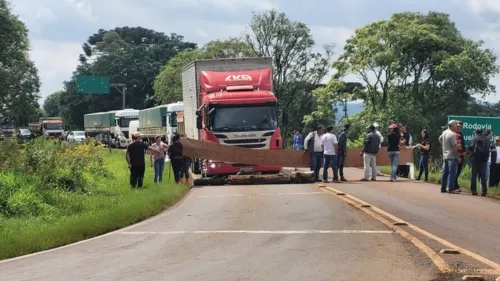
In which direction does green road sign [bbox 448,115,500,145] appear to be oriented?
toward the camera

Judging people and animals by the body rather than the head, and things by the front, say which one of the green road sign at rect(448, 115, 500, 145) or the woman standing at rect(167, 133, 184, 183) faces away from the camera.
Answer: the woman standing

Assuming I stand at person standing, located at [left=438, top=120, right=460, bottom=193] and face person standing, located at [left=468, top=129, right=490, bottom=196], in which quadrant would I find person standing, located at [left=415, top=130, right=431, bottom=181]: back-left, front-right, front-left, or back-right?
back-left

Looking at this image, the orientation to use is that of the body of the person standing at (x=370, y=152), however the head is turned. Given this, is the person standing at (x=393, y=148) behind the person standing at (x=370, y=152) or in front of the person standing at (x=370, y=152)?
behind

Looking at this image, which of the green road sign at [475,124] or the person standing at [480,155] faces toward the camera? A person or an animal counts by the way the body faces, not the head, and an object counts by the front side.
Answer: the green road sign

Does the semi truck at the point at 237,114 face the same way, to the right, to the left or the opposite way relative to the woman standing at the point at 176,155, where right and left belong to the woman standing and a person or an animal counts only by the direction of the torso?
the opposite way

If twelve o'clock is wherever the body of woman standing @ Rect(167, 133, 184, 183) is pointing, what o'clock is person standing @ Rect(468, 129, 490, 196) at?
The person standing is roughly at 4 o'clock from the woman standing.

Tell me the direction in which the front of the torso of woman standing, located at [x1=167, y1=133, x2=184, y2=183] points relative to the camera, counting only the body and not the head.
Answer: away from the camera

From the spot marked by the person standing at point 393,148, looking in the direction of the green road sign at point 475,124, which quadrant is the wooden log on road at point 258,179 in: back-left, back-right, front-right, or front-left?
back-left
